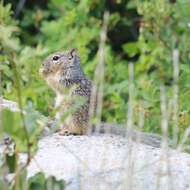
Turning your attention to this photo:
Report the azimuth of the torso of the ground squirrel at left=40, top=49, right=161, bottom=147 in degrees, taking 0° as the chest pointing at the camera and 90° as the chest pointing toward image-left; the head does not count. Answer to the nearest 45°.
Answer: approximately 90°
